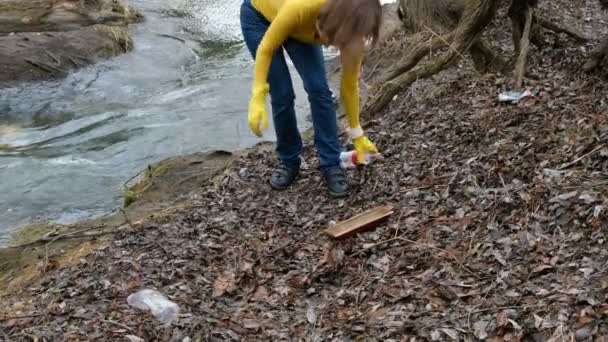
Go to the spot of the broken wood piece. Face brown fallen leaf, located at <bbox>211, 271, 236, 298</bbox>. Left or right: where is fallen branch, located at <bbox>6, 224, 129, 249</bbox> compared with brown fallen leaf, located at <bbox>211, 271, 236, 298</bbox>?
right

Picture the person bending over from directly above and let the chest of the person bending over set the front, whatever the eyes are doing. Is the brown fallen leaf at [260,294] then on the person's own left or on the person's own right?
on the person's own right

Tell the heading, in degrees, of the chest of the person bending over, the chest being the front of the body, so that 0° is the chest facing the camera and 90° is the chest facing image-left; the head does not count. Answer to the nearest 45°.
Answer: approximately 315°

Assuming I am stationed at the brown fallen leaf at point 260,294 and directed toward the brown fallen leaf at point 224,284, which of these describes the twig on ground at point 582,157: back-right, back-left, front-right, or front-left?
back-right

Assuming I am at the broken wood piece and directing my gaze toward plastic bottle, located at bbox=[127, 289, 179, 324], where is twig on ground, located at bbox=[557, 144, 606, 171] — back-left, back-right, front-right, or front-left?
back-left

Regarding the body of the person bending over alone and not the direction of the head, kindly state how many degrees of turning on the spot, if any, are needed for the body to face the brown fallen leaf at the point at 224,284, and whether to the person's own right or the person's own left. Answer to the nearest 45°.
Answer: approximately 90° to the person's own right

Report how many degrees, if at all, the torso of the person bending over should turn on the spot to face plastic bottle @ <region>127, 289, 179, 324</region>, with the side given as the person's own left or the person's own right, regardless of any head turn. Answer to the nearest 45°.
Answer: approximately 90° to the person's own right

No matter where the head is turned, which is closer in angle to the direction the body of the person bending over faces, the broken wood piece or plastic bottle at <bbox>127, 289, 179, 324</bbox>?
the broken wood piece

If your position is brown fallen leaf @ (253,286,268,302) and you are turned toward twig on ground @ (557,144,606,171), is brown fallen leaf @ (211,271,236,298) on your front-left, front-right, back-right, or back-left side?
back-left
